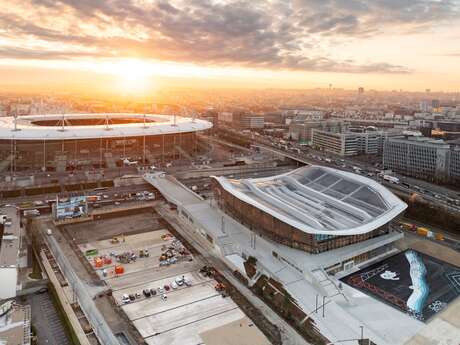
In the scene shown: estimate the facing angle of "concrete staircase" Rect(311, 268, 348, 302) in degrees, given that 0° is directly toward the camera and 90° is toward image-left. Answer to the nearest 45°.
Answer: approximately 315°

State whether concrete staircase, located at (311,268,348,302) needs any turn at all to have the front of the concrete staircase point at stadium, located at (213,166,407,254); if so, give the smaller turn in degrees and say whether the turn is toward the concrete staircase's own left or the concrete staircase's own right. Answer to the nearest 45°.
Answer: approximately 135° to the concrete staircase's own left
